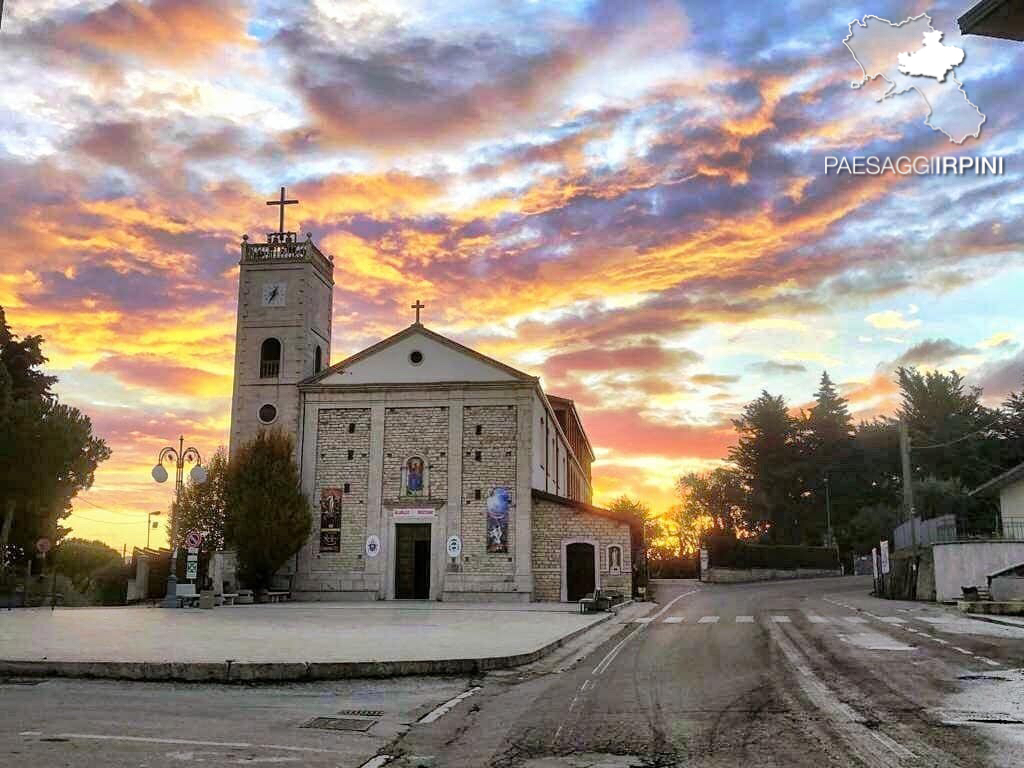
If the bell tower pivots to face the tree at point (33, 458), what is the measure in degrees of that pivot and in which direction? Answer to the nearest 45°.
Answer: approximately 135° to its right

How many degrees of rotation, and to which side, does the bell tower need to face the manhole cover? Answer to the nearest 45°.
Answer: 0° — it already faces it

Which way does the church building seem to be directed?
toward the camera

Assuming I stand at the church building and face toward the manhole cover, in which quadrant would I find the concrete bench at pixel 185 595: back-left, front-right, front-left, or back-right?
front-right

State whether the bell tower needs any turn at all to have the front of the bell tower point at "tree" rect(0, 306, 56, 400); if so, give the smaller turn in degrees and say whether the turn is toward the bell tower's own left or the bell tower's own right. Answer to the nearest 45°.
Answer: approximately 135° to the bell tower's own right

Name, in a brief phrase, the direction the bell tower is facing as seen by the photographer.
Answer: facing the viewer

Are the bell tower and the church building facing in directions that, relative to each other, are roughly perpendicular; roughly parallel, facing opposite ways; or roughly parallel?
roughly parallel

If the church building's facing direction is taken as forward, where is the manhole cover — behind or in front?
in front

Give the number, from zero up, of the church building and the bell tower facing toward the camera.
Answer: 2
